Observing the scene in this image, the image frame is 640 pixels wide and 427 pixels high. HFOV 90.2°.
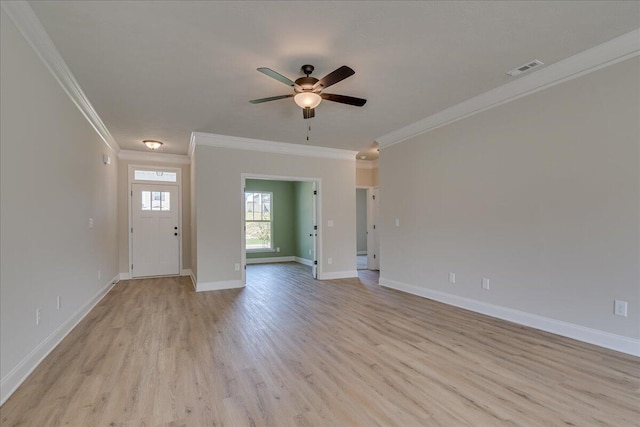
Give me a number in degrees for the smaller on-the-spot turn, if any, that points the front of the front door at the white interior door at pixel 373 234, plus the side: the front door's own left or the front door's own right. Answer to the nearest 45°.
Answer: approximately 90° to the front door's own left

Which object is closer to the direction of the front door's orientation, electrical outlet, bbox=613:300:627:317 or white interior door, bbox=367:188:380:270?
the electrical outlet

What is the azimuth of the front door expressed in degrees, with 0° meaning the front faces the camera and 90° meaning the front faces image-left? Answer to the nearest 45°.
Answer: approximately 0°

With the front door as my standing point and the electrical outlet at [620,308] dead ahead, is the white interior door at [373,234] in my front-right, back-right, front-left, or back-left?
front-left

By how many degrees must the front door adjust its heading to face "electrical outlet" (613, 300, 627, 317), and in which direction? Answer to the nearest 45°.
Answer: approximately 45° to its left

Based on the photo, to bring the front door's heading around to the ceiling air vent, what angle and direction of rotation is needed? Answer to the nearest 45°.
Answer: approximately 45° to its left
